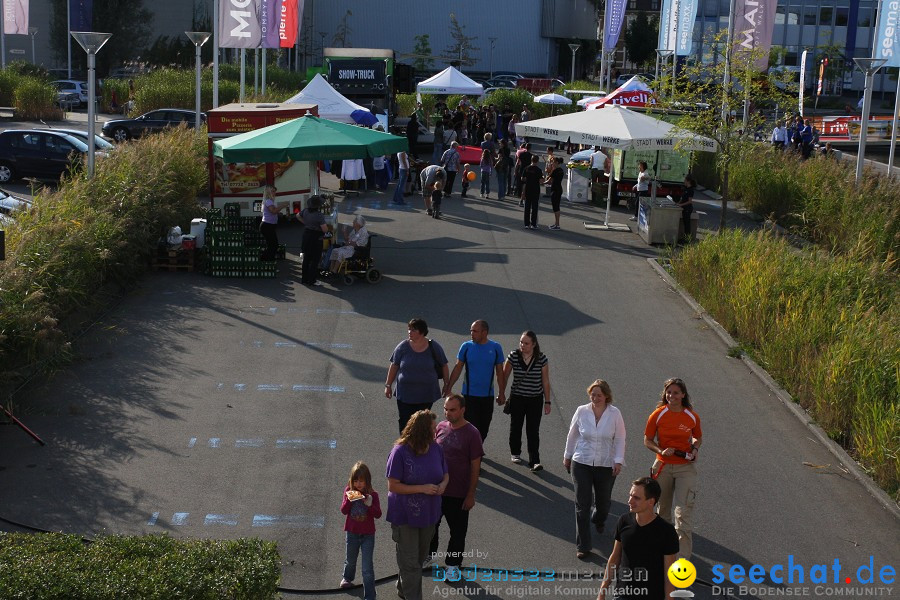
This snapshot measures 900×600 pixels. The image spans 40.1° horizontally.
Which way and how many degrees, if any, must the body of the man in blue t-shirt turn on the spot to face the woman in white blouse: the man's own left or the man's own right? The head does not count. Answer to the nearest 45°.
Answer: approximately 45° to the man's own left

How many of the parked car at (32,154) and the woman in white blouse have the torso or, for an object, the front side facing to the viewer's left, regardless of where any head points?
0

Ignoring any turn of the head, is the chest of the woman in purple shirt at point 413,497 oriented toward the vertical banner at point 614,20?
no

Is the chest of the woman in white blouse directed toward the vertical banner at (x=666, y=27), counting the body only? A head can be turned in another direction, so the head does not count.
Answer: no

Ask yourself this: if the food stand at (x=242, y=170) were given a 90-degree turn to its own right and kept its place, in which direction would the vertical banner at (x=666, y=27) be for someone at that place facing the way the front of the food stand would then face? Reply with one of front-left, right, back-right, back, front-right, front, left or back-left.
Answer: back

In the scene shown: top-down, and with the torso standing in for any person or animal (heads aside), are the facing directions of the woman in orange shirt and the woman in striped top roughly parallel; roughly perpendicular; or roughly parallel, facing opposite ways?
roughly parallel

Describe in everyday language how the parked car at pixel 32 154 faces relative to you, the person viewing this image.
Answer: facing to the right of the viewer

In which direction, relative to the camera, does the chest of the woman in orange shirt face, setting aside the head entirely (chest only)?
toward the camera

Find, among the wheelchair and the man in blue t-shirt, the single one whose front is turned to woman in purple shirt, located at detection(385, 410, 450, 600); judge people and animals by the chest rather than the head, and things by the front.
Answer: the man in blue t-shirt

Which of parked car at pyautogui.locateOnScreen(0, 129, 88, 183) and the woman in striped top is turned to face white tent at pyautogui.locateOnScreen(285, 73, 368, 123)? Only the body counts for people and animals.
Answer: the parked car

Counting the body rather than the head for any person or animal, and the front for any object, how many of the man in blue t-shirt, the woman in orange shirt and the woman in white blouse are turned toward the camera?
3

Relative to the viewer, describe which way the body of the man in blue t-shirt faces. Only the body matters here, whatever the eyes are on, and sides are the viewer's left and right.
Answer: facing the viewer

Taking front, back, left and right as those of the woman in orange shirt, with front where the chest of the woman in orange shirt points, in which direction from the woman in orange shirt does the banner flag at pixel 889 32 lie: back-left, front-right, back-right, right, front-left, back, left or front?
back

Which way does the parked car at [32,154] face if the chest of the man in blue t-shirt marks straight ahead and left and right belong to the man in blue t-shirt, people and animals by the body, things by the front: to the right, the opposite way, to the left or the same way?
to the left
